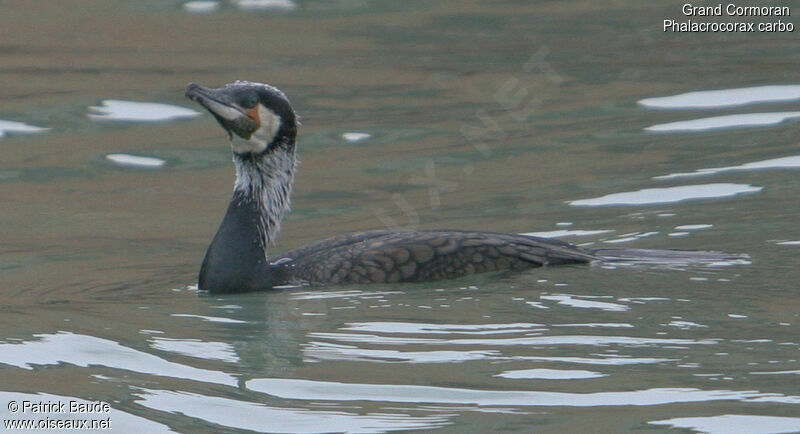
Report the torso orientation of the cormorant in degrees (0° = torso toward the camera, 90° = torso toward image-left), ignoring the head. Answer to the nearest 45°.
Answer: approximately 90°
